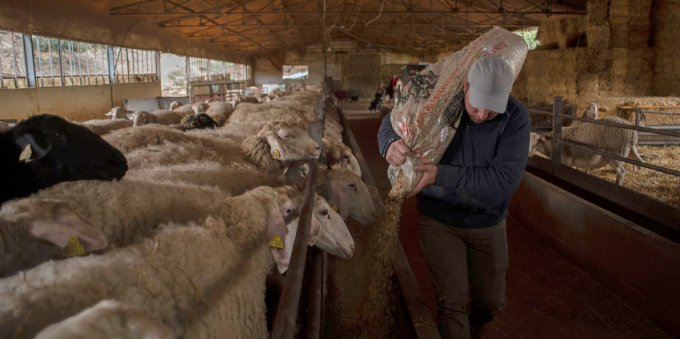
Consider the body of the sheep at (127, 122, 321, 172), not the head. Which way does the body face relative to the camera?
to the viewer's right

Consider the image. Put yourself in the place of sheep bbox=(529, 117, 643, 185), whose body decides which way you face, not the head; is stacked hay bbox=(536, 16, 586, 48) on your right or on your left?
on your right

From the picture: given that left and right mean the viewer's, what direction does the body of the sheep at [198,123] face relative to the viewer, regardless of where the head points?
facing to the right of the viewer

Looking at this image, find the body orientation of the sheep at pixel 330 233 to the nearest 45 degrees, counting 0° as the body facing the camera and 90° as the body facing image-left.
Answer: approximately 270°

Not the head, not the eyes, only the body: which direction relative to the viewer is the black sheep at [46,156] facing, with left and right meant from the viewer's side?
facing to the right of the viewer

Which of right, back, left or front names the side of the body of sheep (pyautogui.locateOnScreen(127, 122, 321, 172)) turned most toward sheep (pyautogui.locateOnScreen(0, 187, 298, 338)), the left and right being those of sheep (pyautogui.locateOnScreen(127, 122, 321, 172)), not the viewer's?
right

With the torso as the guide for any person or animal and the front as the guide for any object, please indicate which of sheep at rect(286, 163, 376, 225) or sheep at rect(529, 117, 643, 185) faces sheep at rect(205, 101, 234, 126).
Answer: sheep at rect(529, 117, 643, 185)

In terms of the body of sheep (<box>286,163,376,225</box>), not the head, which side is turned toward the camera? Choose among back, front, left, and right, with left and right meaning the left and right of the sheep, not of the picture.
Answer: right

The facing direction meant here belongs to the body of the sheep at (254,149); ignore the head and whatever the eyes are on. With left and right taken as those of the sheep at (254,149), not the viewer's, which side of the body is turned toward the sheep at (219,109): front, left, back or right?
left

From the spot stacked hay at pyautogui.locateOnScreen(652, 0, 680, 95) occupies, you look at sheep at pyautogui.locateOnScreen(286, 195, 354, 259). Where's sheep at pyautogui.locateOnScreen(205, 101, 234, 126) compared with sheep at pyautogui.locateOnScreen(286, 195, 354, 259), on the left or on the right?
right

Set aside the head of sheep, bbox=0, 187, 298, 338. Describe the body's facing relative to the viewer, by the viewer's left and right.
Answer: facing to the right of the viewer

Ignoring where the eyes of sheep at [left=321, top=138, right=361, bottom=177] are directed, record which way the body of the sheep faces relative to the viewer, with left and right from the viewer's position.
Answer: facing to the right of the viewer

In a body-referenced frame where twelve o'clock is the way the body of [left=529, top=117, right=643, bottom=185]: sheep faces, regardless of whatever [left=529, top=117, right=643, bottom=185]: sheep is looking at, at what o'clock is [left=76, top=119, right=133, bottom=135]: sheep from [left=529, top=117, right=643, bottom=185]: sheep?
[left=76, top=119, right=133, bottom=135]: sheep is roughly at 11 o'clock from [left=529, top=117, right=643, bottom=185]: sheep.

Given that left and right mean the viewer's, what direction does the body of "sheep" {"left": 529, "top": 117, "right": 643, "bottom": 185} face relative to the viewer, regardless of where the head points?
facing to the left of the viewer

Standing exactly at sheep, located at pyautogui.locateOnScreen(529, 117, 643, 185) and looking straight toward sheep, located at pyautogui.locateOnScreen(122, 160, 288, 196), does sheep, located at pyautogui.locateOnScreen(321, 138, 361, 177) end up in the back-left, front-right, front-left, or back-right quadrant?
front-right
